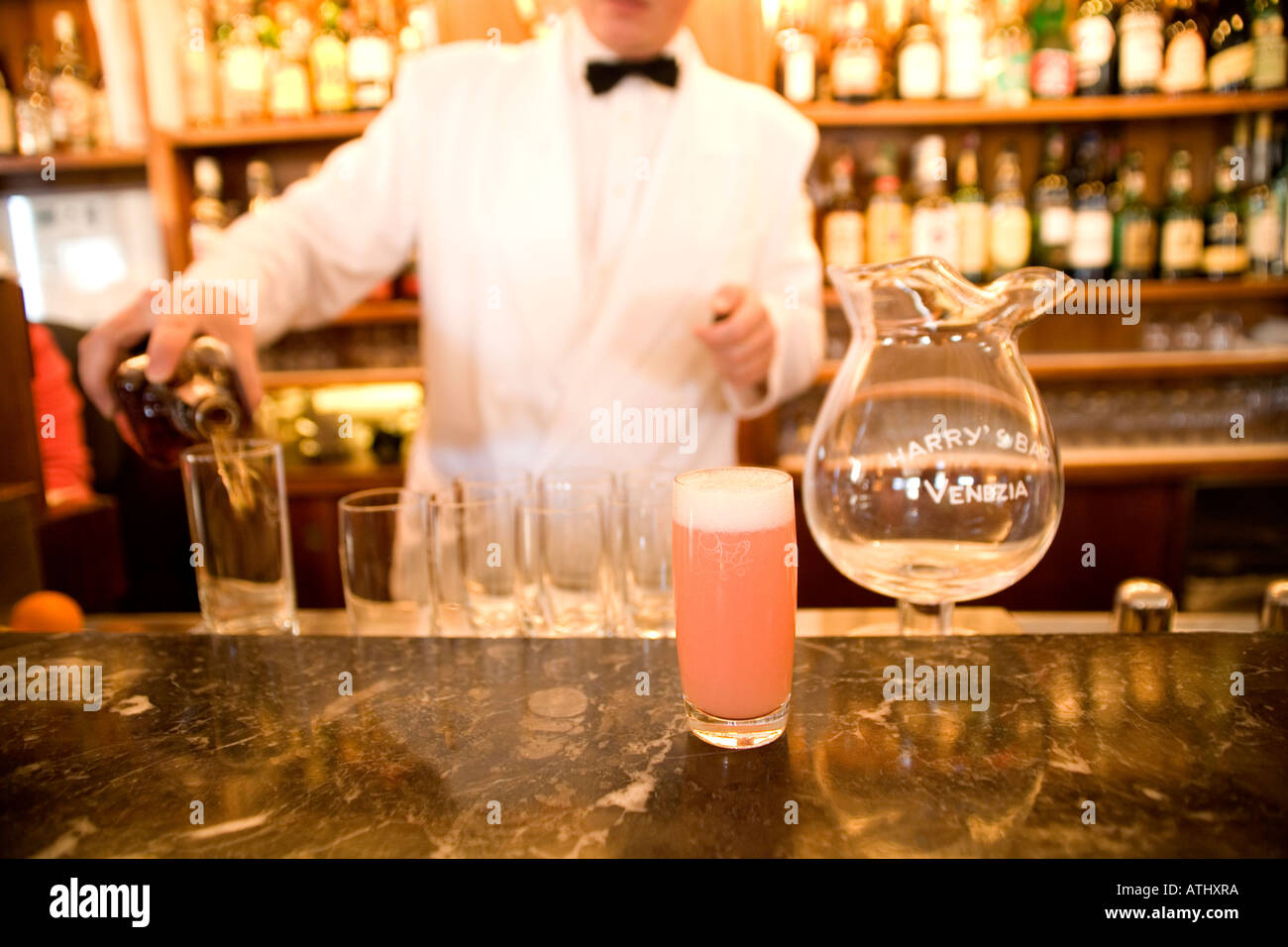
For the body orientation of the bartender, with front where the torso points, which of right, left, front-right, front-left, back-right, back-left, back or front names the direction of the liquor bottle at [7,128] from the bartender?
back-right

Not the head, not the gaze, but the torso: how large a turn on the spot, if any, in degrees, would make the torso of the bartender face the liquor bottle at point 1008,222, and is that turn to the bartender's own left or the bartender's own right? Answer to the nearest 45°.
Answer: approximately 135° to the bartender's own left

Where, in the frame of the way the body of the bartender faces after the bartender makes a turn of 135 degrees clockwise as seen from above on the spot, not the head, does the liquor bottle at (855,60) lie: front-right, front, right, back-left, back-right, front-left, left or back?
right

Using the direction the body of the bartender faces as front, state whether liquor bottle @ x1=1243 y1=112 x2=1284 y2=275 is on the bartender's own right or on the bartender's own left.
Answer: on the bartender's own left

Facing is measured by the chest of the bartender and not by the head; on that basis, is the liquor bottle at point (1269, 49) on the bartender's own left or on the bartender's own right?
on the bartender's own left

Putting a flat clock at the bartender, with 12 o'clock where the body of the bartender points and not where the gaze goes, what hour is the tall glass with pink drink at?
The tall glass with pink drink is roughly at 12 o'clock from the bartender.

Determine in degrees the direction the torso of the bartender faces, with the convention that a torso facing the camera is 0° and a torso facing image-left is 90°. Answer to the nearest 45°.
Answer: approximately 0°

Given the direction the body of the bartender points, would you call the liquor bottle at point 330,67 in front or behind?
behind
